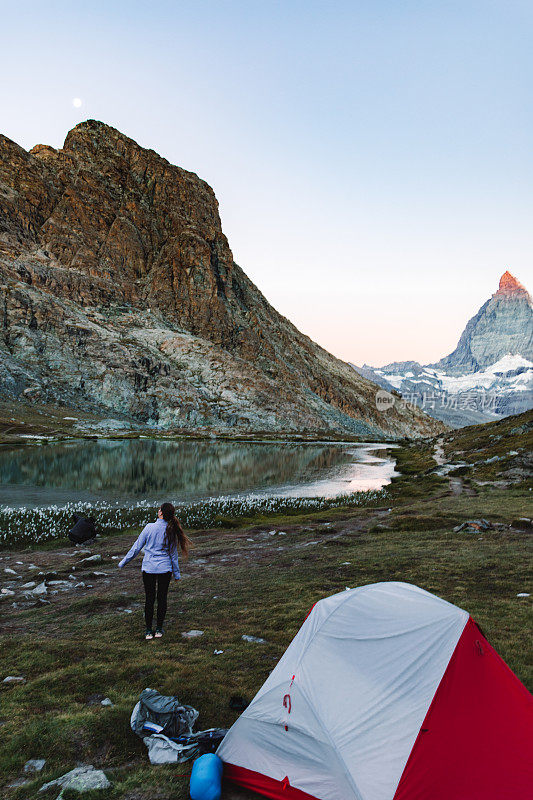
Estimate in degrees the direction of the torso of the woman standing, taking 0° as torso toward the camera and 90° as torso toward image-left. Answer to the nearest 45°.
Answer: approximately 180°

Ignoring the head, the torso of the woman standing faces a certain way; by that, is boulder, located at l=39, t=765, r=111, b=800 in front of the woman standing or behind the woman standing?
behind

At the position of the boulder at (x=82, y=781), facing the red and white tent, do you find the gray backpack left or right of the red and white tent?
left

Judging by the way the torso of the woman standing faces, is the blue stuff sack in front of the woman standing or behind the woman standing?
behind

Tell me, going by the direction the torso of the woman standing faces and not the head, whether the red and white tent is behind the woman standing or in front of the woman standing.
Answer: behind

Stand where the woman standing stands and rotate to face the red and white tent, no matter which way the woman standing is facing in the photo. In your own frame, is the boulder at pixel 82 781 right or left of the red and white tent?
right

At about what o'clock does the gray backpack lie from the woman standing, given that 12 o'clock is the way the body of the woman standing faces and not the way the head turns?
The gray backpack is roughly at 6 o'clock from the woman standing.
